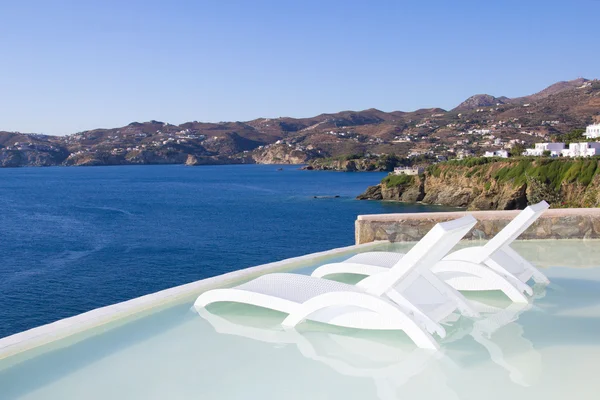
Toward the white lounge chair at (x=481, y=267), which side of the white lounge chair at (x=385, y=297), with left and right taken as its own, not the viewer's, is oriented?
right
